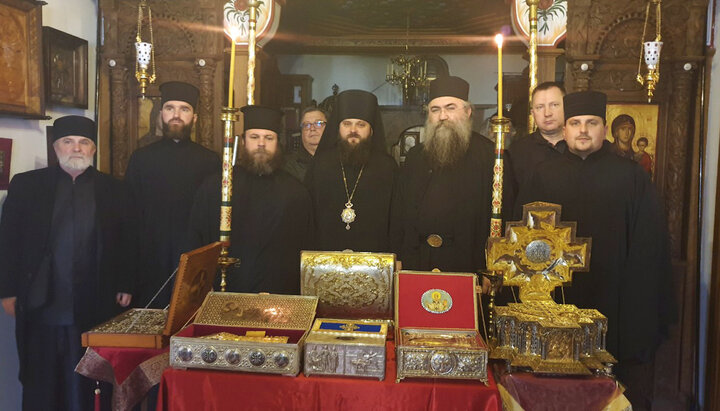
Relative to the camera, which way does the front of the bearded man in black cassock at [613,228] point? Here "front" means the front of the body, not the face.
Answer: toward the camera

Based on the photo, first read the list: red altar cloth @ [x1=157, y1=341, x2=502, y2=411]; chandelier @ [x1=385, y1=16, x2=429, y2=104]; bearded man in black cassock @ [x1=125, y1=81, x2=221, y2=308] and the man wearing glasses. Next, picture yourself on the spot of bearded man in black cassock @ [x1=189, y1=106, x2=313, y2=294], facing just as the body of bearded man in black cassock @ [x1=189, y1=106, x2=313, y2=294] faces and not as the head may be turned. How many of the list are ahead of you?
1

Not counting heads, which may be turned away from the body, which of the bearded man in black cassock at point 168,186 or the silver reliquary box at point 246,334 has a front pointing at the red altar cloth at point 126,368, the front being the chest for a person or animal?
the bearded man in black cassock

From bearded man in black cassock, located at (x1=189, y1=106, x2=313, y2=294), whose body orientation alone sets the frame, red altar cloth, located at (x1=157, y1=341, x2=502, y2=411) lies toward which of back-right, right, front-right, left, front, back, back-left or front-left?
front

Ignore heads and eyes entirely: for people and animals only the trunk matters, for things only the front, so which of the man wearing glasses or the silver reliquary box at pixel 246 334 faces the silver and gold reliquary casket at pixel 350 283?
the man wearing glasses

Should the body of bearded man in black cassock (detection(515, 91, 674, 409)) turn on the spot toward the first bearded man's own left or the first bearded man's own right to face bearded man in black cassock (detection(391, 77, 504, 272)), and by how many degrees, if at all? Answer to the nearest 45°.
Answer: approximately 45° to the first bearded man's own right

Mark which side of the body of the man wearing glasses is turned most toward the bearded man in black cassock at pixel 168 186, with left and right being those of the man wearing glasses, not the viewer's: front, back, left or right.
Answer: right

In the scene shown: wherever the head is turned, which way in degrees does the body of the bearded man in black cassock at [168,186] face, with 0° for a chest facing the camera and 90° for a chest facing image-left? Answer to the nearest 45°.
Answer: approximately 0°

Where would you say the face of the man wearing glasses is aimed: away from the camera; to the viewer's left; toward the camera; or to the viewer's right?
toward the camera

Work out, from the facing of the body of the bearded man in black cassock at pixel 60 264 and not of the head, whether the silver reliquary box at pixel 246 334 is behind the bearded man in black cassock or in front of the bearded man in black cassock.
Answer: in front

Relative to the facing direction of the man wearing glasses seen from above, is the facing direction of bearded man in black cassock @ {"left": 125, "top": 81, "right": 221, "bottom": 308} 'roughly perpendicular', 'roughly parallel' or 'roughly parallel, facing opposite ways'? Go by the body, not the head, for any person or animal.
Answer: roughly parallel

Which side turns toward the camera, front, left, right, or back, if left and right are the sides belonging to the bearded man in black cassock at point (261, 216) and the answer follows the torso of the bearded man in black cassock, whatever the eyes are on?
front

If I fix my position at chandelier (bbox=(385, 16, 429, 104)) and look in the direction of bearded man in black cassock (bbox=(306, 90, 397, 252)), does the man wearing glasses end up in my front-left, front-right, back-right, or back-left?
front-right

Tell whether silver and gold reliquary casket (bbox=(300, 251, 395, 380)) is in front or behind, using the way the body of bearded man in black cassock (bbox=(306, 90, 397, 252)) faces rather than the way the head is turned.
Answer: in front
